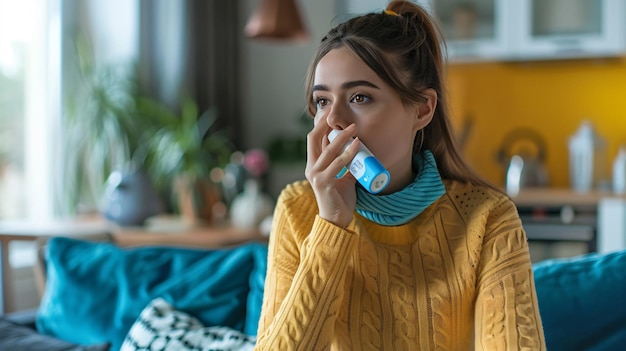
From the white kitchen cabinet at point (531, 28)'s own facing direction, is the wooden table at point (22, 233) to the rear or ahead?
ahead

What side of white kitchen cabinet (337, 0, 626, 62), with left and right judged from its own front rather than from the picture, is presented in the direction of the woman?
front

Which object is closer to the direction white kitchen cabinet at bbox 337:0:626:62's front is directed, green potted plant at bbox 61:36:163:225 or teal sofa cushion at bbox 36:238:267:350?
the teal sofa cushion

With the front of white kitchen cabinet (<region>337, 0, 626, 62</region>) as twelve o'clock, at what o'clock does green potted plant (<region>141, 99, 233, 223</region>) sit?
The green potted plant is roughly at 2 o'clock from the white kitchen cabinet.

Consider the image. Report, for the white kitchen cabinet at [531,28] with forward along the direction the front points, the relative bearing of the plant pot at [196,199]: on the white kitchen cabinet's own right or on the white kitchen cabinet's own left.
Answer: on the white kitchen cabinet's own right

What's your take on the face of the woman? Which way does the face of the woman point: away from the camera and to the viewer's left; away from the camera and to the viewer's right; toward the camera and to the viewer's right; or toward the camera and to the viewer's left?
toward the camera and to the viewer's left

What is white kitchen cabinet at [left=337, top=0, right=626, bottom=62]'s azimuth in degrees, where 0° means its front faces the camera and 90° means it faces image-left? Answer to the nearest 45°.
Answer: approximately 0°

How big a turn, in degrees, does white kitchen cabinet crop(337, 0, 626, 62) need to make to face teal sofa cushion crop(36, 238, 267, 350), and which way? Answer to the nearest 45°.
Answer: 0° — it already faces it

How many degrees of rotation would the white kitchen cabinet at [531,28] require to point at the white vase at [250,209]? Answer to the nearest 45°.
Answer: approximately 45° to its right

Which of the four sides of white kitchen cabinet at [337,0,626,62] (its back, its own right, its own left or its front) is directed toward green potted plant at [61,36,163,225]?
right
